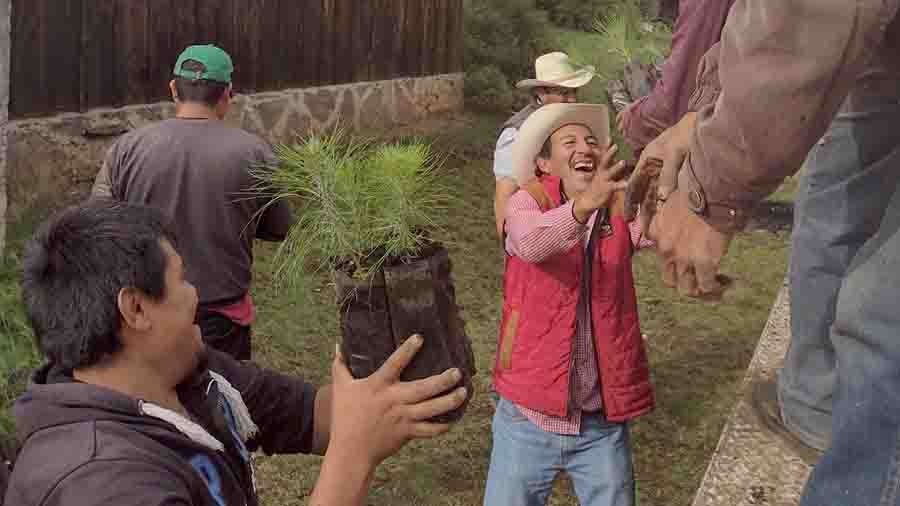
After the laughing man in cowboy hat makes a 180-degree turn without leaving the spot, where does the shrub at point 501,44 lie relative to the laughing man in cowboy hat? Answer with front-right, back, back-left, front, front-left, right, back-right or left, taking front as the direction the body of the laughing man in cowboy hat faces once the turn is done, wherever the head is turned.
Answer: front-right

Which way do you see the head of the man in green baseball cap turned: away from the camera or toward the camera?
away from the camera

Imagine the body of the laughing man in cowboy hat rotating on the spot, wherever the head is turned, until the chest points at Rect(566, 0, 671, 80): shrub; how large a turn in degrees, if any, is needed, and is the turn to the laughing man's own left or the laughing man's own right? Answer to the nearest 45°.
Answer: approximately 135° to the laughing man's own left

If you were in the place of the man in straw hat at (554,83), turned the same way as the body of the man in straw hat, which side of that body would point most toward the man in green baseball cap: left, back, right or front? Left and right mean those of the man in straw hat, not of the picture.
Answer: right

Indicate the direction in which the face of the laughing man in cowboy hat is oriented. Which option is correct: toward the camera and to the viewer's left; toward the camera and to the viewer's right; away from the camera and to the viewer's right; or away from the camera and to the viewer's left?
toward the camera and to the viewer's right

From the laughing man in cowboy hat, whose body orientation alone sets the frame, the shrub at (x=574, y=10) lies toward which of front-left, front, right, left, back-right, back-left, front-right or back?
back-left

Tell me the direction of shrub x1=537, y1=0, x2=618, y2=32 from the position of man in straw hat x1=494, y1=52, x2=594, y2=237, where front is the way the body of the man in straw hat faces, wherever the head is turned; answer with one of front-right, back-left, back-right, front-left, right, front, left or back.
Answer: back-left

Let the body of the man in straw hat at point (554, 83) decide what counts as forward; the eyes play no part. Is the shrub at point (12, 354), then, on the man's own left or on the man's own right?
on the man's own right

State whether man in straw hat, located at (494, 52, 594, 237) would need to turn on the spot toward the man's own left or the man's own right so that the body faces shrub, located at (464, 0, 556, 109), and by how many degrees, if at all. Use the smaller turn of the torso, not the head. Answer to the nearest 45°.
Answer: approximately 135° to the man's own left

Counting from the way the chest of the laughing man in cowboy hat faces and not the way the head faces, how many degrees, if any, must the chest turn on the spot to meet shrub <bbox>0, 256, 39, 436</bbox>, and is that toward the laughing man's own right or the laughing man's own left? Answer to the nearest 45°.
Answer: approximately 135° to the laughing man's own right

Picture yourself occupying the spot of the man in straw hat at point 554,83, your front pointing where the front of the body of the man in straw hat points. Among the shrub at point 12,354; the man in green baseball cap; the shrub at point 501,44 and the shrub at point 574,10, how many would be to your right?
2

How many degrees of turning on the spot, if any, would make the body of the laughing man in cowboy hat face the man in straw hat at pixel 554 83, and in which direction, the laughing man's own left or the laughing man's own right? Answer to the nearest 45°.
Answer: approximately 135° to the laughing man's own left

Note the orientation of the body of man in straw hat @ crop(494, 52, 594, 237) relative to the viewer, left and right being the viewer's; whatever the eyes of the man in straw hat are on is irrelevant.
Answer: facing the viewer and to the right of the viewer

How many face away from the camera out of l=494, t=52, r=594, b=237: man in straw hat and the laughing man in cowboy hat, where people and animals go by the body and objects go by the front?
0
